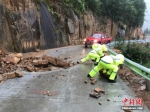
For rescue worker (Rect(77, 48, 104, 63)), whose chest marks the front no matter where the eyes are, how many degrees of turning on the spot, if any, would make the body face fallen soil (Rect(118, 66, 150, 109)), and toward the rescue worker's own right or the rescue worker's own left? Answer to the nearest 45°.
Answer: approximately 45° to the rescue worker's own right
